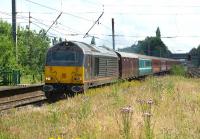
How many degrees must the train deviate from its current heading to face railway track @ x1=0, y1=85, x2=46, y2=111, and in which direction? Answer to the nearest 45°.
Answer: approximately 45° to its right

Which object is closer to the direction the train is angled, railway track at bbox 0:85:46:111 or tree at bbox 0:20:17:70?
the railway track

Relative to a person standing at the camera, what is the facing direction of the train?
facing the viewer and to the left of the viewer

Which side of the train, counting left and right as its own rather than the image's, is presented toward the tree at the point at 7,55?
right
